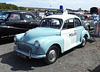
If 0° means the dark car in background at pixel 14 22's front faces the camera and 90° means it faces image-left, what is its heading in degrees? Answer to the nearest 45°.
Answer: approximately 45°

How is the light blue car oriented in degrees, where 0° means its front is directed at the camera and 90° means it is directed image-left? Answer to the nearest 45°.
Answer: approximately 45°

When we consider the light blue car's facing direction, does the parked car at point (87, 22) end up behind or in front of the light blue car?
behind
